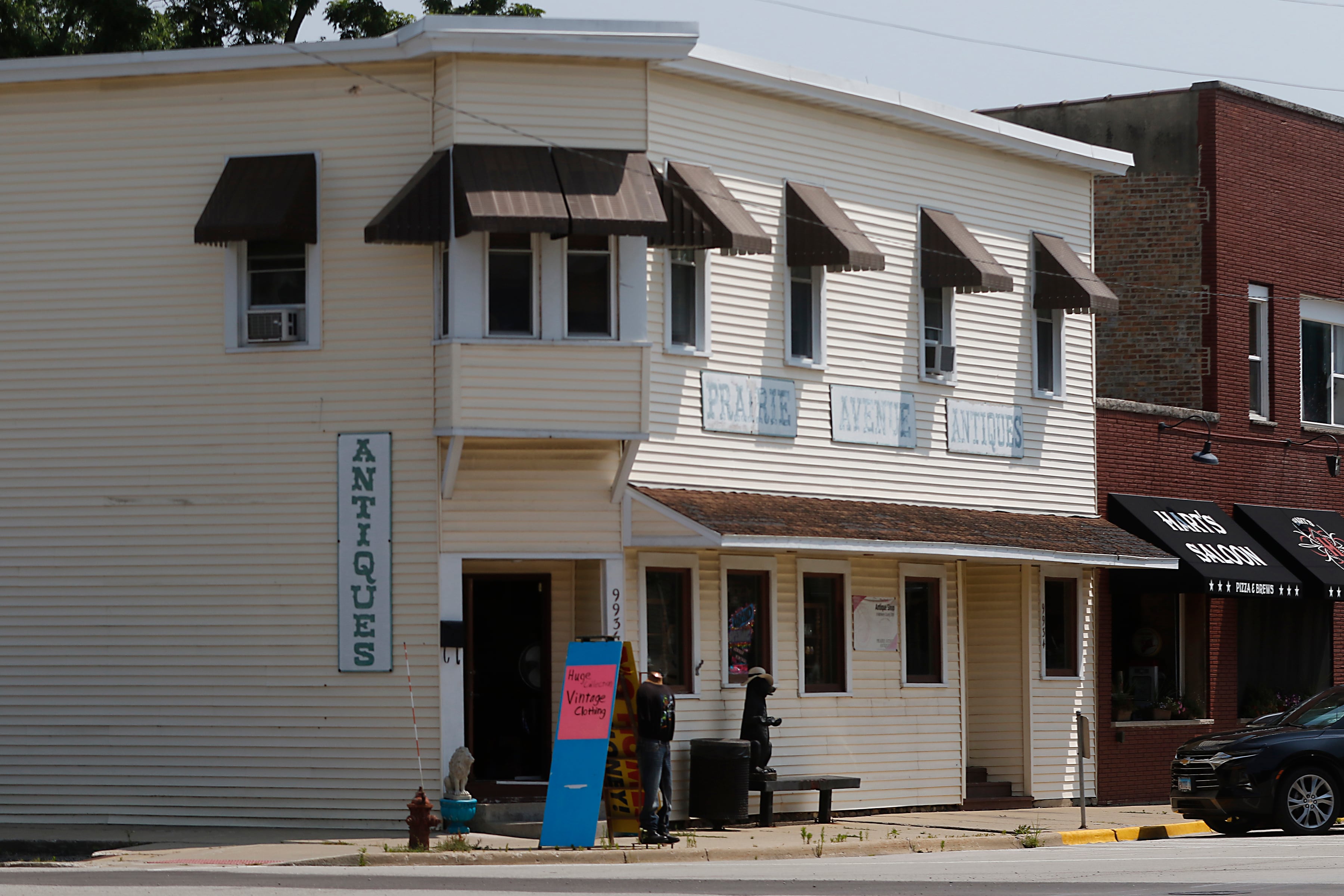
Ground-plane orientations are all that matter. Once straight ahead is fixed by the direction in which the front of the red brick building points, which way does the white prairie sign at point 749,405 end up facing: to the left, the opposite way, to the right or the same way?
the same way

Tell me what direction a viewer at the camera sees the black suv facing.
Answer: facing the viewer and to the left of the viewer

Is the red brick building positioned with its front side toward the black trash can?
no

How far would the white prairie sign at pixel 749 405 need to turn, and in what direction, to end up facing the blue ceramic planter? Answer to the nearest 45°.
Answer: approximately 90° to its right

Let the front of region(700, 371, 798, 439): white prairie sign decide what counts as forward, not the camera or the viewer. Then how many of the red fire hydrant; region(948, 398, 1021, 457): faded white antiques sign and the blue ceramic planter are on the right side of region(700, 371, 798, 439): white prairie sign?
2

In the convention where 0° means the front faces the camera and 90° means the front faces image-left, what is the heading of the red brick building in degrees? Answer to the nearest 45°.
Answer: approximately 315°

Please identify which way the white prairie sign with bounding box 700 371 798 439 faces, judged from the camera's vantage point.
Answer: facing the viewer and to the right of the viewer

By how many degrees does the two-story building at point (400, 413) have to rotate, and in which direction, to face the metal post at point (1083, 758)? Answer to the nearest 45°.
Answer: approximately 45° to its left

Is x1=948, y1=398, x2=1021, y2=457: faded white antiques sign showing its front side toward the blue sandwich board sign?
no

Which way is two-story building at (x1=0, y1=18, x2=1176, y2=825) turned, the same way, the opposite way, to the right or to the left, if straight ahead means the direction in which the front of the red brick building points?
the same way
